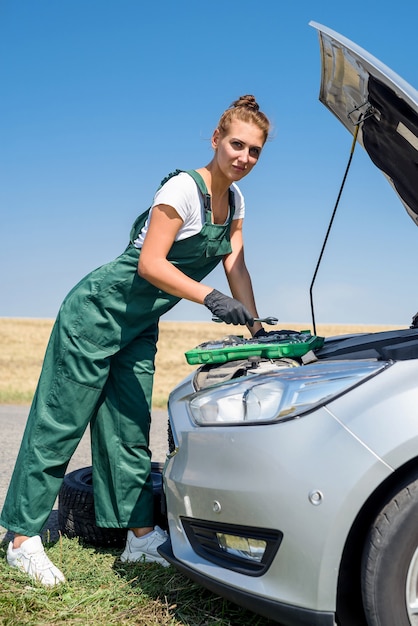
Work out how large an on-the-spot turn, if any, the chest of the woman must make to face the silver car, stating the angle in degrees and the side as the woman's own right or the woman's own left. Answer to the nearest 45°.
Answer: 0° — they already face it

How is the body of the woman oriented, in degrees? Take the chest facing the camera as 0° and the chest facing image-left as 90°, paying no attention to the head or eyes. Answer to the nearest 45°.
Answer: approximately 315°
